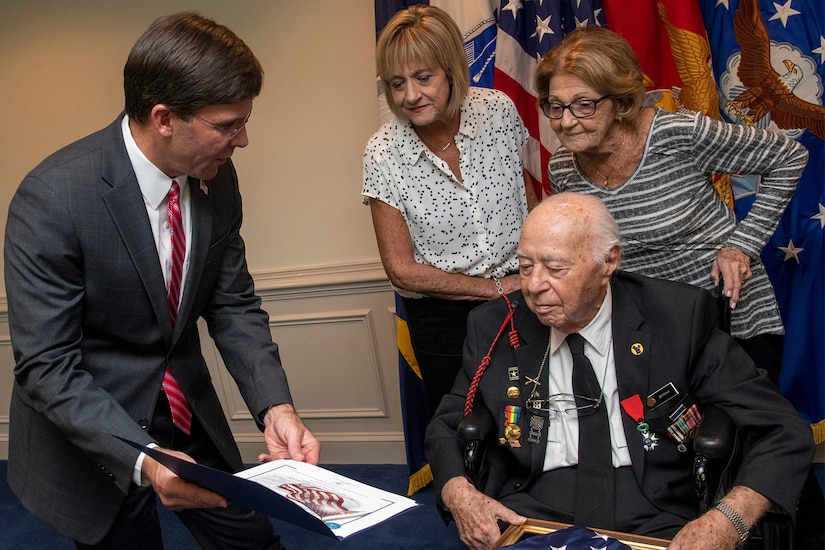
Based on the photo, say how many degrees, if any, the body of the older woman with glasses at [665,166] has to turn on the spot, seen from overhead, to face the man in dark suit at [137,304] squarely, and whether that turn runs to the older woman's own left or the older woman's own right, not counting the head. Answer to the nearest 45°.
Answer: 0° — they already face them

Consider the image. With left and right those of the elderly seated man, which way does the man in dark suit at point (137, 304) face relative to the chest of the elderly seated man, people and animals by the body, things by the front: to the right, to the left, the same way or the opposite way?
to the left

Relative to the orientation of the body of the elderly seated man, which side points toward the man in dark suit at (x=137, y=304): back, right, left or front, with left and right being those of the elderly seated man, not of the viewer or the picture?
right

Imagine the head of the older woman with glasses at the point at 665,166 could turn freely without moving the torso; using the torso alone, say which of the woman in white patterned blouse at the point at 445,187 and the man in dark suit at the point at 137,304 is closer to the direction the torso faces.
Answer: the man in dark suit

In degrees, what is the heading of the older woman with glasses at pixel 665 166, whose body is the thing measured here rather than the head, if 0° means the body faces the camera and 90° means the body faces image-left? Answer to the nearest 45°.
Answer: approximately 45°

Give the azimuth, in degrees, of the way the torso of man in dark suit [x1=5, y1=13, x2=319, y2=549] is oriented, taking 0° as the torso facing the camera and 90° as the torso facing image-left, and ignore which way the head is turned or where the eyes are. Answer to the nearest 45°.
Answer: approximately 315°

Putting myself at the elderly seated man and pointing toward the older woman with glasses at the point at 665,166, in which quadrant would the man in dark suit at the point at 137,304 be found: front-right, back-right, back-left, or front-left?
back-left

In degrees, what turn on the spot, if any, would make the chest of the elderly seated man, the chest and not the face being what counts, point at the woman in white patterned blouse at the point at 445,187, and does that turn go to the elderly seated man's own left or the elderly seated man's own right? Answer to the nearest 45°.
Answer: approximately 135° to the elderly seated man's own right

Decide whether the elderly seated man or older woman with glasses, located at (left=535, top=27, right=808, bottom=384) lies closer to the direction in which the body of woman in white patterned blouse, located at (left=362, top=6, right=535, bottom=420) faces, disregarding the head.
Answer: the elderly seated man

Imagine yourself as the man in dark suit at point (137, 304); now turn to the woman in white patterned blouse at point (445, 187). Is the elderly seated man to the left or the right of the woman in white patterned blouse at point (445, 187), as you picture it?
right

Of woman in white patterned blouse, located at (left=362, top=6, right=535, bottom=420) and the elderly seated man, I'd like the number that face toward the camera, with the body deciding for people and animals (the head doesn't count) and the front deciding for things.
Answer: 2
